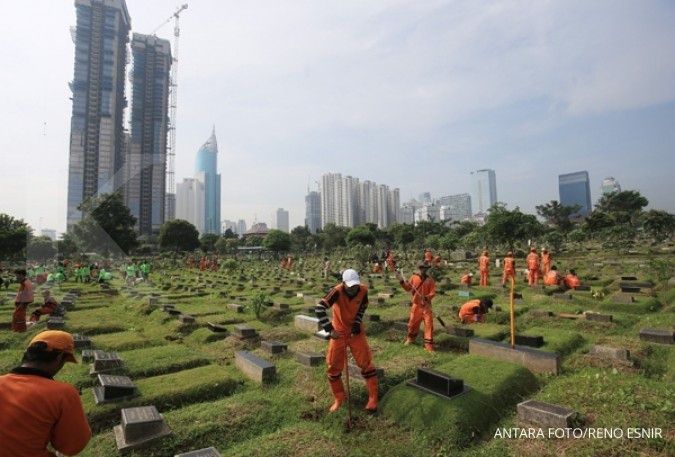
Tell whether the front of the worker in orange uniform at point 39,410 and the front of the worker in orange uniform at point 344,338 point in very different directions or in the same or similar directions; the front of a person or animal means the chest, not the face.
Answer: very different directions

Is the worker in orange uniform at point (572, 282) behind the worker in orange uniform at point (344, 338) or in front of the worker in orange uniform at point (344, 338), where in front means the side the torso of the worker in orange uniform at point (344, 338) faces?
behind

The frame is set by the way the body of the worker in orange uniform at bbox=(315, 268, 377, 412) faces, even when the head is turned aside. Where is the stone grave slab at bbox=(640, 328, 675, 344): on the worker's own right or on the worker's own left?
on the worker's own left

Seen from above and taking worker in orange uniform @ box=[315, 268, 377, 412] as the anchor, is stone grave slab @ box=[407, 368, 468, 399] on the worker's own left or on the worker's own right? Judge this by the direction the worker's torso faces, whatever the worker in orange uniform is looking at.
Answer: on the worker's own left

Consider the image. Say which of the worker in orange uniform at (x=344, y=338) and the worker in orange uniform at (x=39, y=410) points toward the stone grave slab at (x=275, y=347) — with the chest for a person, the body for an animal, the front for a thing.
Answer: the worker in orange uniform at (x=39, y=410)

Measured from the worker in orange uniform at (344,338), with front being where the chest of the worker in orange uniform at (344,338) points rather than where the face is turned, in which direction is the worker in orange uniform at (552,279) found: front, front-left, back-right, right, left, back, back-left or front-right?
back-left

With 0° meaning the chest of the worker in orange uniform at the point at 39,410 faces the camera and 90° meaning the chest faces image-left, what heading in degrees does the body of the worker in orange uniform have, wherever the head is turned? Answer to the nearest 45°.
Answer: approximately 225°

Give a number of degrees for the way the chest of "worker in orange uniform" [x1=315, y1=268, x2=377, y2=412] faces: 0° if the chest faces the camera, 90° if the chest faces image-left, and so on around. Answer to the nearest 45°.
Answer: approximately 0°

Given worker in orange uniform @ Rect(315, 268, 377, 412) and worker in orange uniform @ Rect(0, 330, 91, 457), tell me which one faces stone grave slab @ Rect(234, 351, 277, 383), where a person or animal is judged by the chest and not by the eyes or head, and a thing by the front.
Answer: worker in orange uniform @ Rect(0, 330, 91, 457)

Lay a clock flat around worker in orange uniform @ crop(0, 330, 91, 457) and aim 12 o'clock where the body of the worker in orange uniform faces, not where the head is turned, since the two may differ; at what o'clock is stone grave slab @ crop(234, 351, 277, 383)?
The stone grave slab is roughly at 12 o'clock from the worker in orange uniform.

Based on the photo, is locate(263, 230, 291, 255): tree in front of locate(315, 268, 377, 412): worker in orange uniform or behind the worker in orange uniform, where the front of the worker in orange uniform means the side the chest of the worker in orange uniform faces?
behind

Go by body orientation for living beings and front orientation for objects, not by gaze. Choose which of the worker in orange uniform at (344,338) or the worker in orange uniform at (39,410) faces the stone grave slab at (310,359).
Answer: the worker in orange uniform at (39,410)

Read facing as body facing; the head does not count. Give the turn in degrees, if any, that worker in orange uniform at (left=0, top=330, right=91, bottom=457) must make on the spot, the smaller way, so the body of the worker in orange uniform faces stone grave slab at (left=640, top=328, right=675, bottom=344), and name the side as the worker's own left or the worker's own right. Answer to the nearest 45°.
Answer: approximately 45° to the worker's own right
